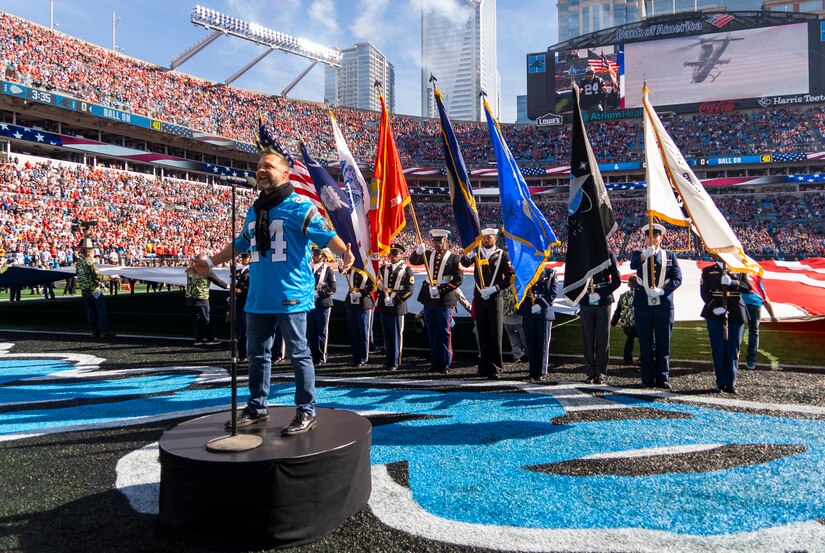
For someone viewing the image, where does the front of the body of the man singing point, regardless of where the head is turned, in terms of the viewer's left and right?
facing the viewer and to the left of the viewer

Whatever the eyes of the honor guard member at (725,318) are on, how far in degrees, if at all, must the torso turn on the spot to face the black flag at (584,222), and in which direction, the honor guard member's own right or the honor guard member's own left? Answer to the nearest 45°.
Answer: approximately 90° to the honor guard member's own right

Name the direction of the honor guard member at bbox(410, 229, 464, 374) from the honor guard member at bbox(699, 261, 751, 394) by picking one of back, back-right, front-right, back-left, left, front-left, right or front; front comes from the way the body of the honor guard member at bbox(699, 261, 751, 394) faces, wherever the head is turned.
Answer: right

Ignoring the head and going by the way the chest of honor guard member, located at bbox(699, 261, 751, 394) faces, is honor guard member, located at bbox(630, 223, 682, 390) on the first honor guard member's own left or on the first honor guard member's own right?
on the first honor guard member's own right

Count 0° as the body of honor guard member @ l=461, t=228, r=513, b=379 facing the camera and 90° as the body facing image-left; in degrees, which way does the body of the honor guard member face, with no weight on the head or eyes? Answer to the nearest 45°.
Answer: approximately 0°

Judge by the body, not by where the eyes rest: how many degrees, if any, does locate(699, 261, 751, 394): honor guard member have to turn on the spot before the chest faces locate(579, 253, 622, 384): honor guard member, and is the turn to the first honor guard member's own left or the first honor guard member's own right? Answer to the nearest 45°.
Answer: approximately 90° to the first honor guard member's own right

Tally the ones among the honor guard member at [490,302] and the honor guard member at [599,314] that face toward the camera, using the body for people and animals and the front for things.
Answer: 2

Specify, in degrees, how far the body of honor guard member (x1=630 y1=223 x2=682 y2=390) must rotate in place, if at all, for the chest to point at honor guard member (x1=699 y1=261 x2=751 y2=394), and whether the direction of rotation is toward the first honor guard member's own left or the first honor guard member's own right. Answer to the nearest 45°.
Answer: approximately 90° to the first honor guard member's own left
